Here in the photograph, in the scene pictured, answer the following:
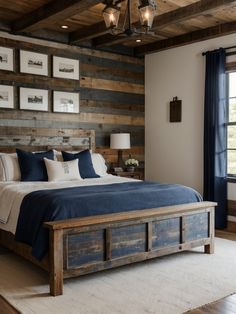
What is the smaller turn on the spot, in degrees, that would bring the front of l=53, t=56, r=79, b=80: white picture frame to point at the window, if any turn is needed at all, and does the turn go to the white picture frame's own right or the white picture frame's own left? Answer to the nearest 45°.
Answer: approximately 45° to the white picture frame's own left

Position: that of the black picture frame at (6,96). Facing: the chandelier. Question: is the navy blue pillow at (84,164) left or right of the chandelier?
left

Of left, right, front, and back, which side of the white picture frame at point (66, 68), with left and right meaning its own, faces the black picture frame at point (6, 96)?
right

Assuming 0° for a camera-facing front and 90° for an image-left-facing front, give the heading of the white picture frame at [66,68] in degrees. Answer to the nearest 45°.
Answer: approximately 315°

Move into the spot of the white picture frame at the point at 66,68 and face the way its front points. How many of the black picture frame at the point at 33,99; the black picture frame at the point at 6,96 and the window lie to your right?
2
